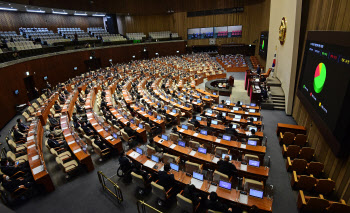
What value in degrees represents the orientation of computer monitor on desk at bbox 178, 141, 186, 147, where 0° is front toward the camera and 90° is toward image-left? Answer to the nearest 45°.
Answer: approximately 45°

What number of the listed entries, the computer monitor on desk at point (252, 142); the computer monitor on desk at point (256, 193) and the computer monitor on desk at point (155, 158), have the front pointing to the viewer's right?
0

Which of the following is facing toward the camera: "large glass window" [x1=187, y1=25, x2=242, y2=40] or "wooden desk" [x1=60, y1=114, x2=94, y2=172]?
the large glass window

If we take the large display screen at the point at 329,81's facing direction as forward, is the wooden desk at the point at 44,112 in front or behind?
in front

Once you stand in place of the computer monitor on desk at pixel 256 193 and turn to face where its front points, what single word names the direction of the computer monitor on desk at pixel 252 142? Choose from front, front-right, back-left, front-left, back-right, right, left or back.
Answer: back-right

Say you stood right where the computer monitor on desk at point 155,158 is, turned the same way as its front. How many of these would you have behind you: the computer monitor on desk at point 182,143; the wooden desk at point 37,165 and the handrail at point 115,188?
1

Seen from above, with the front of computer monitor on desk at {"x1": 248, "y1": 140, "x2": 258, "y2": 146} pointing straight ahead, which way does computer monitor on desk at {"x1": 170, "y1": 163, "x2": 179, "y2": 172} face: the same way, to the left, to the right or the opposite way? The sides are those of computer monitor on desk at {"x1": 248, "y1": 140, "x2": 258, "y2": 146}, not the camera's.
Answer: the same way

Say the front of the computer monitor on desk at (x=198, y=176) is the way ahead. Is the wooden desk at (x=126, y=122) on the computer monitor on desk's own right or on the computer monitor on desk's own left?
on the computer monitor on desk's own right

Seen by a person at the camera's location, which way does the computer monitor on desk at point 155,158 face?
facing the viewer and to the left of the viewer

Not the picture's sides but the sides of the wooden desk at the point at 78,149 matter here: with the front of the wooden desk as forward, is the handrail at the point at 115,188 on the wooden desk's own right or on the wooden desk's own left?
on the wooden desk's own right

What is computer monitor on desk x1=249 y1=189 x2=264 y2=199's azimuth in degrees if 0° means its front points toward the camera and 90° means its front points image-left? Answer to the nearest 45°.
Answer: approximately 45°

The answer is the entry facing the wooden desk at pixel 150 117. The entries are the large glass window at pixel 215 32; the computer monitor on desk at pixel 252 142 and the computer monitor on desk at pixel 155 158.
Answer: the large glass window

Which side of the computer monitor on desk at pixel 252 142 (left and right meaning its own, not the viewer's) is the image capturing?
front

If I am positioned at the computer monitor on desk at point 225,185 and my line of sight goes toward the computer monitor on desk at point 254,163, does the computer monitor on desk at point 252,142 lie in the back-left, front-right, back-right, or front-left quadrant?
front-left

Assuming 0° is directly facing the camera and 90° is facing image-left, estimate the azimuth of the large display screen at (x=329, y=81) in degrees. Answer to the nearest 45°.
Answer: approximately 45°
